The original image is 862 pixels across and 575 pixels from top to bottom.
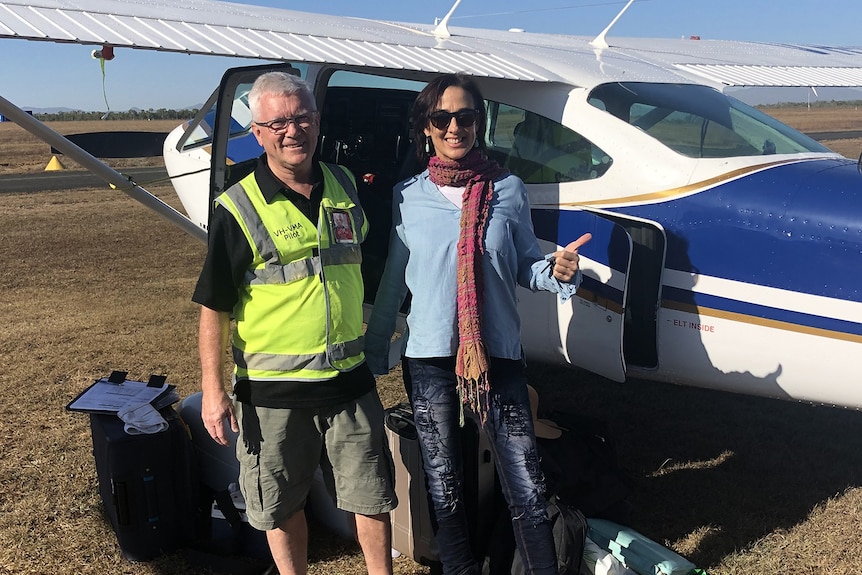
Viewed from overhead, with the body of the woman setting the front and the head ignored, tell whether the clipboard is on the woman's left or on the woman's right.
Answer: on the woman's right

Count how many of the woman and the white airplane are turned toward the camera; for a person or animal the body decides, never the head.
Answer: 1
